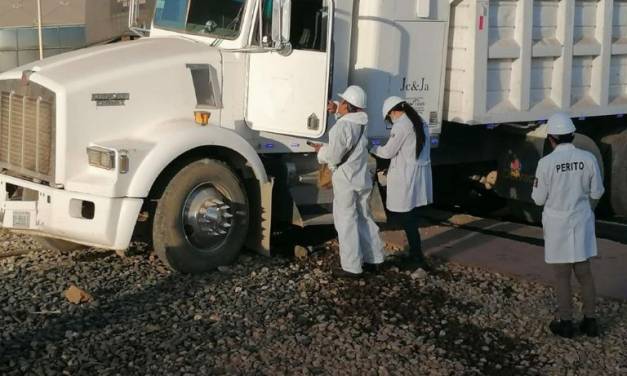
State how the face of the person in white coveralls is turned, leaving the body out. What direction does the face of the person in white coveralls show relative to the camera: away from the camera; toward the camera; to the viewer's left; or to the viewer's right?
to the viewer's left

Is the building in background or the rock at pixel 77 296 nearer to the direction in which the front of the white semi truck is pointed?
the rock

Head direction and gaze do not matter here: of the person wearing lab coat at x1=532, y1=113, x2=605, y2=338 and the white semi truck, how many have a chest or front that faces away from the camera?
1

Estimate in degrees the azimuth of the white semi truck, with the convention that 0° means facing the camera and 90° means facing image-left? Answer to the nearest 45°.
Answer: approximately 45°

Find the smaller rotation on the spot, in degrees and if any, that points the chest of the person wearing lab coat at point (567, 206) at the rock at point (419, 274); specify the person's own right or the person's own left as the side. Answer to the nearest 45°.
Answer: approximately 45° to the person's own left

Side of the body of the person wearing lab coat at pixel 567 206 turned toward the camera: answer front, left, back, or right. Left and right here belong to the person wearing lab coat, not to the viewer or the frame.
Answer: back

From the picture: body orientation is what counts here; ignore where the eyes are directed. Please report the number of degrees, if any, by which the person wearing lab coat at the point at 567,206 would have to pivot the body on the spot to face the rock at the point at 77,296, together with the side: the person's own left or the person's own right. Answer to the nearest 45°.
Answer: approximately 90° to the person's own left

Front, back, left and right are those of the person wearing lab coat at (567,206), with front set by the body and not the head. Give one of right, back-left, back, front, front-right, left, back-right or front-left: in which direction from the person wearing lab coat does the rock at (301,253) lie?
front-left
